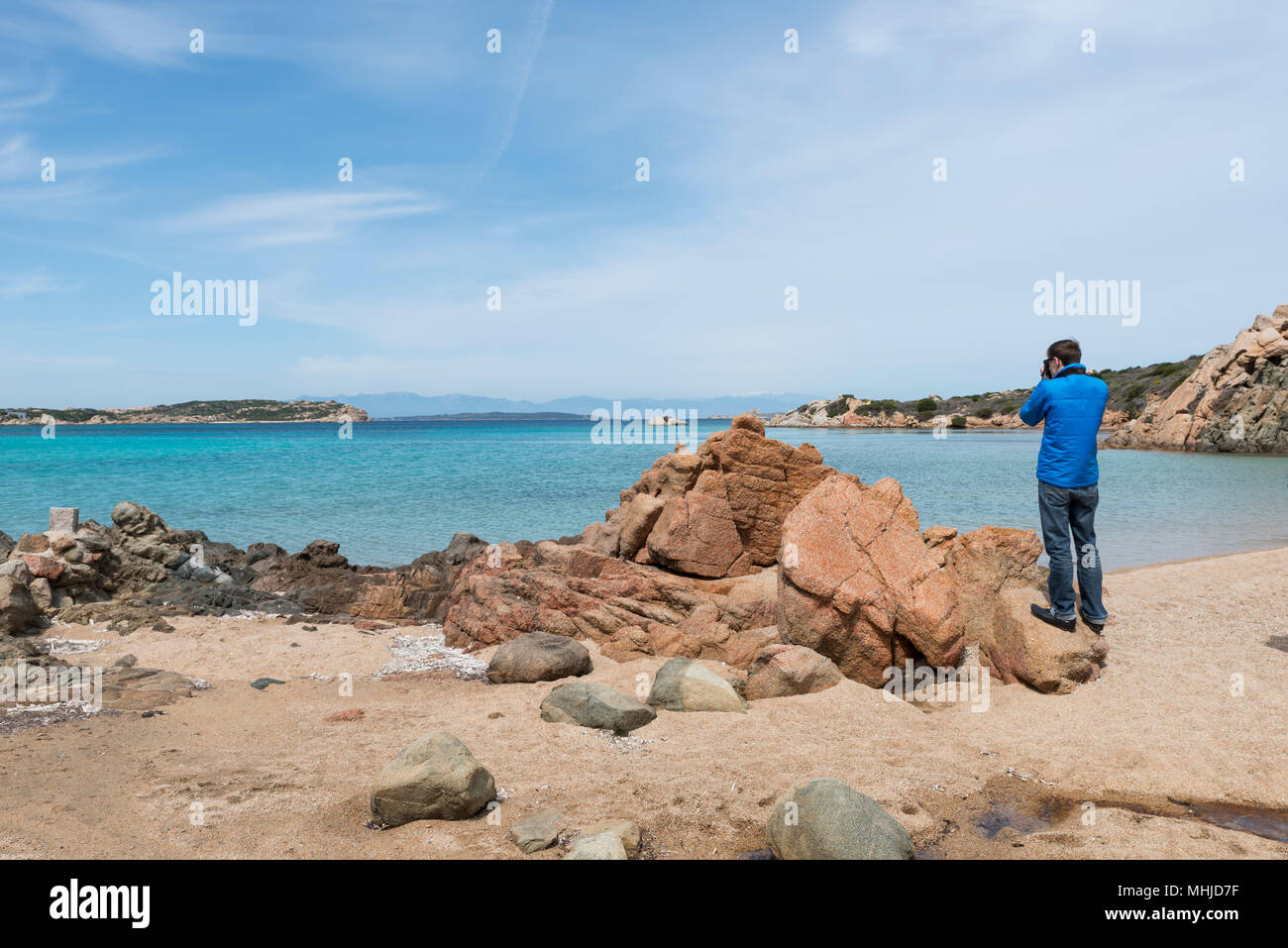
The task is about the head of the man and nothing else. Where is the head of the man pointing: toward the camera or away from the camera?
away from the camera

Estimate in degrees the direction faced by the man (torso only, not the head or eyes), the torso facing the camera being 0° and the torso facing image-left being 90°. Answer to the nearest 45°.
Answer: approximately 135°

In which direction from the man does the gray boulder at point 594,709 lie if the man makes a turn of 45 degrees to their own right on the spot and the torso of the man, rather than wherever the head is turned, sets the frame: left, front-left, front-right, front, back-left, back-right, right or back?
back-left

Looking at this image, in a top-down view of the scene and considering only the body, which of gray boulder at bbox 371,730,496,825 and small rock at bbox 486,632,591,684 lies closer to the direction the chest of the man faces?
the small rock

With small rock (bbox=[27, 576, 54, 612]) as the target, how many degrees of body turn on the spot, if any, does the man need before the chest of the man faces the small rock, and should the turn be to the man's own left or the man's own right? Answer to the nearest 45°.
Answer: approximately 45° to the man's own left

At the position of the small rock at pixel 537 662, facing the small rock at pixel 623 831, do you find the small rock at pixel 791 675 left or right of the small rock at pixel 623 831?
left

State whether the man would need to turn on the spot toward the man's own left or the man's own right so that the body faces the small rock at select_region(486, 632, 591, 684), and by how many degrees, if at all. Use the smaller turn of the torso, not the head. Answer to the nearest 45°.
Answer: approximately 45° to the man's own left

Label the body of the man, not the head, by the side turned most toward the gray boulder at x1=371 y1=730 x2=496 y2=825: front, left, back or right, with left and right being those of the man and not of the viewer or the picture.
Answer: left
